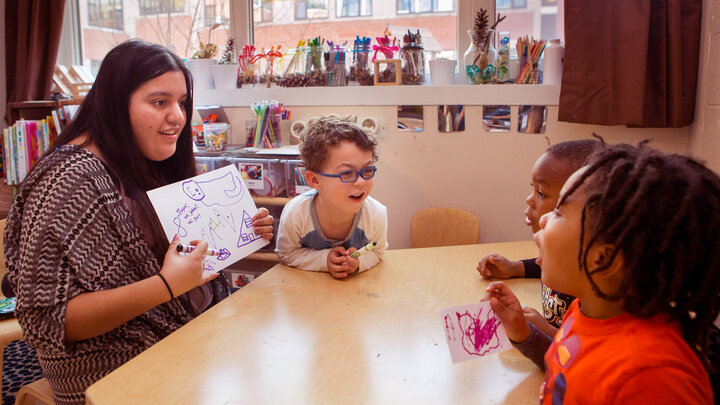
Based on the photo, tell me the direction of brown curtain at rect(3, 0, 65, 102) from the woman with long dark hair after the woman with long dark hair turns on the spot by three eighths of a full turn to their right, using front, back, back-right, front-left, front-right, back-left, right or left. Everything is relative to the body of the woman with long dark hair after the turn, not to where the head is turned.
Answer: back-right

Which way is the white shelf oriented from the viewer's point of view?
toward the camera

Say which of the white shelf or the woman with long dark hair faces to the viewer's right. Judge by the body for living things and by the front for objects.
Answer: the woman with long dark hair

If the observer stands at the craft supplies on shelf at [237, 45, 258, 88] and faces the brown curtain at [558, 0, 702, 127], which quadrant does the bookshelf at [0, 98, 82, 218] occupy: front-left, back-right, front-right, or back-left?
back-right

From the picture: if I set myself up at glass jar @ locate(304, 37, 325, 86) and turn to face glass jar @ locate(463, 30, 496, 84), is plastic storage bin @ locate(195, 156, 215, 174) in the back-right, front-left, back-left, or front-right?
back-right

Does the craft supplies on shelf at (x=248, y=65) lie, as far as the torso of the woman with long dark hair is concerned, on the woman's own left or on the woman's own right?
on the woman's own left

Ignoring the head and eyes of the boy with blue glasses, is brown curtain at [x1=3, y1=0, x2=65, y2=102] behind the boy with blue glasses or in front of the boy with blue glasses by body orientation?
behind

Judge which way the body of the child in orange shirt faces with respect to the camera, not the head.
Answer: to the viewer's left

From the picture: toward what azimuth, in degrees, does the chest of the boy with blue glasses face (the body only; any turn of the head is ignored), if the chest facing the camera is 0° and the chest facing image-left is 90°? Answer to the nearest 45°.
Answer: approximately 315°

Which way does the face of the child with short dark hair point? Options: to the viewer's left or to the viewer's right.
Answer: to the viewer's left

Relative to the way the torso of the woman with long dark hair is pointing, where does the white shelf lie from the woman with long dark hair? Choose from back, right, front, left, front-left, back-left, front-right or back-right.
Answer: front-left

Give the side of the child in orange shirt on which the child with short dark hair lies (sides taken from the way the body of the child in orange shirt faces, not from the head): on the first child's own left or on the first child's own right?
on the first child's own right

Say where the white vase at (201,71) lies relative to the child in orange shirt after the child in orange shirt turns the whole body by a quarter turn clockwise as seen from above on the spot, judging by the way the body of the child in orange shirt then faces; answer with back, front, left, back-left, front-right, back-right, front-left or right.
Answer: front-left

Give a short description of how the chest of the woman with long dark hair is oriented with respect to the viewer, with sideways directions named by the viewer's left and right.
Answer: facing to the right of the viewer

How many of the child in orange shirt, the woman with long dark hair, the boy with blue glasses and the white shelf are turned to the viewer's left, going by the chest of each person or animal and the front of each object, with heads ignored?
1

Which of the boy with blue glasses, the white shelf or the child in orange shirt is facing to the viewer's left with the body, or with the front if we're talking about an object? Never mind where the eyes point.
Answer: the child in orange shirt

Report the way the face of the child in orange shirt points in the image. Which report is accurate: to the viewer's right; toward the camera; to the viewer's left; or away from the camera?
to the viewer's left
